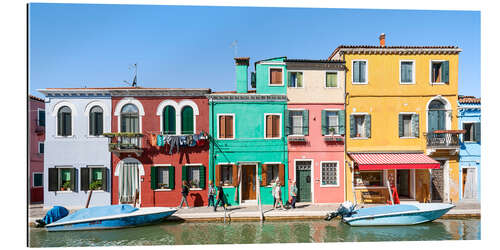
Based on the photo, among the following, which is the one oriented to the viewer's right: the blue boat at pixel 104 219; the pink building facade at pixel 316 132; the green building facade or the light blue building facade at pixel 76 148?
the blue boat

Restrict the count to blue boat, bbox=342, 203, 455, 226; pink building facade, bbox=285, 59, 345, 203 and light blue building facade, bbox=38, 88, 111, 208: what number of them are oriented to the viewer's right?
1

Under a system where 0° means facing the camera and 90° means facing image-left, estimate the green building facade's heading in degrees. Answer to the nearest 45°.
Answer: approximately 0°

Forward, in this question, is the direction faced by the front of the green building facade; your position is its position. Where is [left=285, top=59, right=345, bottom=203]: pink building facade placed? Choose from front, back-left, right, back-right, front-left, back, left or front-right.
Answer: left

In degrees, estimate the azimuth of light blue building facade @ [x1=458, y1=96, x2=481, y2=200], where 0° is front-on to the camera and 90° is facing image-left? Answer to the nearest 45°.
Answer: approximately 0°

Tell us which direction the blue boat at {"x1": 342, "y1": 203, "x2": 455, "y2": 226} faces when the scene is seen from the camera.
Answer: facing to the right of the viewer

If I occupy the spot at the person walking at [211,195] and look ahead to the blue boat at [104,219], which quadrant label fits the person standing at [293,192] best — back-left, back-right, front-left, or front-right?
back-left

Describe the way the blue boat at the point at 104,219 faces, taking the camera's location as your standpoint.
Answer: facing to the right of the viewer
